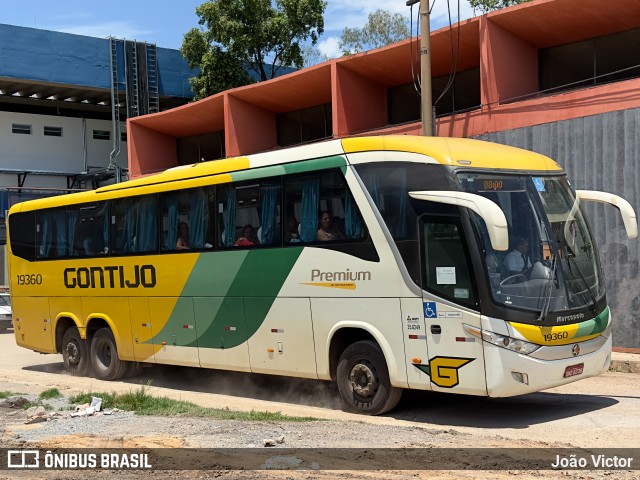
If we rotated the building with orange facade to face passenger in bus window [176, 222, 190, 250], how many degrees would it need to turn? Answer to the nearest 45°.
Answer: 0° — it already faces them

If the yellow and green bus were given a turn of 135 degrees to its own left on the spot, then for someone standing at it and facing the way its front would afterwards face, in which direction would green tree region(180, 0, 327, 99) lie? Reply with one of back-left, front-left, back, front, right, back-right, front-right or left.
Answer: front

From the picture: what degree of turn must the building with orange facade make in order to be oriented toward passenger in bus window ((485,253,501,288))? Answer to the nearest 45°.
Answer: approximately 45° to its left

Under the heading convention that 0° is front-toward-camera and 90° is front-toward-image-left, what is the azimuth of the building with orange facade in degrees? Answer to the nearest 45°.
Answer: approximately 45°

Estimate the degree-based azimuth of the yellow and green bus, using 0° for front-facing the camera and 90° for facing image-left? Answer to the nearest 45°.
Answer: approximately 315°

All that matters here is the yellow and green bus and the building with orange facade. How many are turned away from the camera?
0

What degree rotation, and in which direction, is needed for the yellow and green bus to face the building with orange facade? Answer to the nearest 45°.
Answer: approximately 90° to its left

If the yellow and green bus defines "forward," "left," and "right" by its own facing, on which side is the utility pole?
on its left

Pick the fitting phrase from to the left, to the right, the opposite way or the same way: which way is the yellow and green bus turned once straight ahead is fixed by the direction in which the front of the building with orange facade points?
to the left

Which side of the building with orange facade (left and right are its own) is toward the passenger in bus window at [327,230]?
front

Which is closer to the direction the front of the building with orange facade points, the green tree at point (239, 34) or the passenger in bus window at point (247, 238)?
the passenger in bus window

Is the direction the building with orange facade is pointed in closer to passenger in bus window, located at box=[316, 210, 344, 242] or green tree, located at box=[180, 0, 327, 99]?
the passenger in bus window
